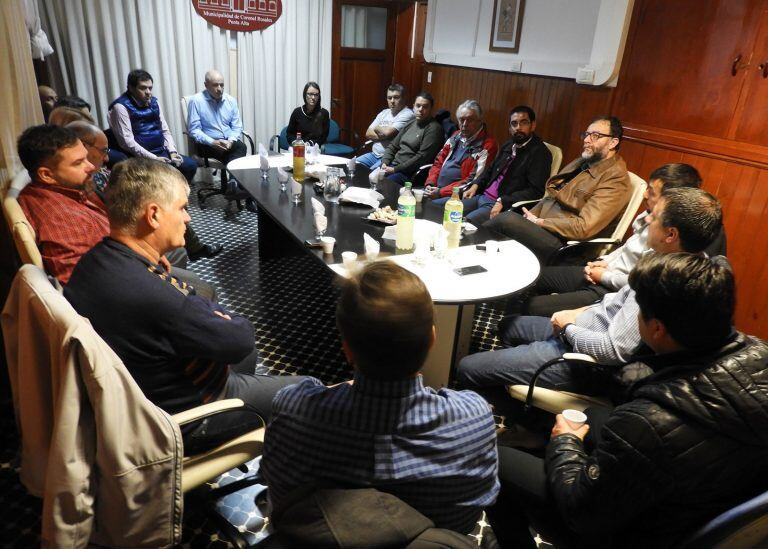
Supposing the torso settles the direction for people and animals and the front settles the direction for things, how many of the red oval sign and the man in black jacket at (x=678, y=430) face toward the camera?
1

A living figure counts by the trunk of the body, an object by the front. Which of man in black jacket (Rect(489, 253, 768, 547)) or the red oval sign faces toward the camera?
the red oval sign

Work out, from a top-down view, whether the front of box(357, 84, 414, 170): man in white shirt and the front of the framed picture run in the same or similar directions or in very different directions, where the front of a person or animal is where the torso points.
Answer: same or similar directions

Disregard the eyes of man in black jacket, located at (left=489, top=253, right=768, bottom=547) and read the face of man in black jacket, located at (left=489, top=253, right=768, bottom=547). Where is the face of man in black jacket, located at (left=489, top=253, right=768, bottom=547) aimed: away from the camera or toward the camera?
away from the camera

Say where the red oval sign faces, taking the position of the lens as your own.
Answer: facing the viewer

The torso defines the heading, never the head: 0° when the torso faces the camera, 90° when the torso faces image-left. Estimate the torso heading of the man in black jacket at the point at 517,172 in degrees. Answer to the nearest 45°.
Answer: approximately 45°

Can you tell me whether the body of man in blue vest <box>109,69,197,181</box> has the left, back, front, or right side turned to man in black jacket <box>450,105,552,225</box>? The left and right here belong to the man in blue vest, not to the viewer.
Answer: front

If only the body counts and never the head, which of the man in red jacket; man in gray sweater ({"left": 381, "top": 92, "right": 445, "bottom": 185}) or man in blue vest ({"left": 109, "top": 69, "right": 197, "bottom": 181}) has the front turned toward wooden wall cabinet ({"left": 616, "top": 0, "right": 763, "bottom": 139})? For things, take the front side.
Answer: the man in blue vest

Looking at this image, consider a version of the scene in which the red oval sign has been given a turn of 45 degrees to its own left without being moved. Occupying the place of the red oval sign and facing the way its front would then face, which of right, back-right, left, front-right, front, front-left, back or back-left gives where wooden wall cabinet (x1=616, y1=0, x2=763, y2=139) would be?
front

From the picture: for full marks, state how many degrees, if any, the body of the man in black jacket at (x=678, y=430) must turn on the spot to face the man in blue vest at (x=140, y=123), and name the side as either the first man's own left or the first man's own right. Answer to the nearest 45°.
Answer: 0° — they already face them

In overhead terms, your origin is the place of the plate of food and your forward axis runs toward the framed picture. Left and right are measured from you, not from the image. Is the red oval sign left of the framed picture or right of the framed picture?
left

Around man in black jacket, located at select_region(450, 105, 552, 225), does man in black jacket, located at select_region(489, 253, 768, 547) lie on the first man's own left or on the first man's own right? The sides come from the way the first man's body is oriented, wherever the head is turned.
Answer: on the first man's own left

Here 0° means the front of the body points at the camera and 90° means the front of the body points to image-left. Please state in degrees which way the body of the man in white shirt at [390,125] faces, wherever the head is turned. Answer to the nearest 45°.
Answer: approximately 45°

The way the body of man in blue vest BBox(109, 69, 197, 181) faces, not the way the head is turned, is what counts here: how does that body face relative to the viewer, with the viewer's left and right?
facing the viewer and to the right of the viewer

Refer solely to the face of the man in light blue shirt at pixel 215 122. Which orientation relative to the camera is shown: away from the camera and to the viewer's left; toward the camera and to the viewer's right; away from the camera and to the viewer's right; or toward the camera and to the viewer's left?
toward the camera and to the viewer's right

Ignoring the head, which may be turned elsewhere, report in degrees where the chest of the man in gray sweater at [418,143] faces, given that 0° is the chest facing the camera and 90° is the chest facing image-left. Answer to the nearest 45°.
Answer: approximately 45°

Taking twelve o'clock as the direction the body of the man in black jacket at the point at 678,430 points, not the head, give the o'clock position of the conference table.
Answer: The conference table is roughly at 12 o'clock from the man in black jacket.

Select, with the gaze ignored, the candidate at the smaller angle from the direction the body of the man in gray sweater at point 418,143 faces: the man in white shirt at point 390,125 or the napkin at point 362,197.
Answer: the napkin

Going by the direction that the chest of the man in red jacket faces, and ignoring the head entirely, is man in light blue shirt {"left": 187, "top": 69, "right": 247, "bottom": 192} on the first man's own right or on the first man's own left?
on the first man's own right

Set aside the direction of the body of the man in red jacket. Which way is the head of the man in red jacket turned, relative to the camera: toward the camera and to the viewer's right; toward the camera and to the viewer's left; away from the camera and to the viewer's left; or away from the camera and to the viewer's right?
toward the camera and to the viewer's left

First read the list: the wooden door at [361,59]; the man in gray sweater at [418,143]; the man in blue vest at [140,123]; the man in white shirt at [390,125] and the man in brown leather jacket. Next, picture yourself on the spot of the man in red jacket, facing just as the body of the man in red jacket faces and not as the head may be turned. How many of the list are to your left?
1
